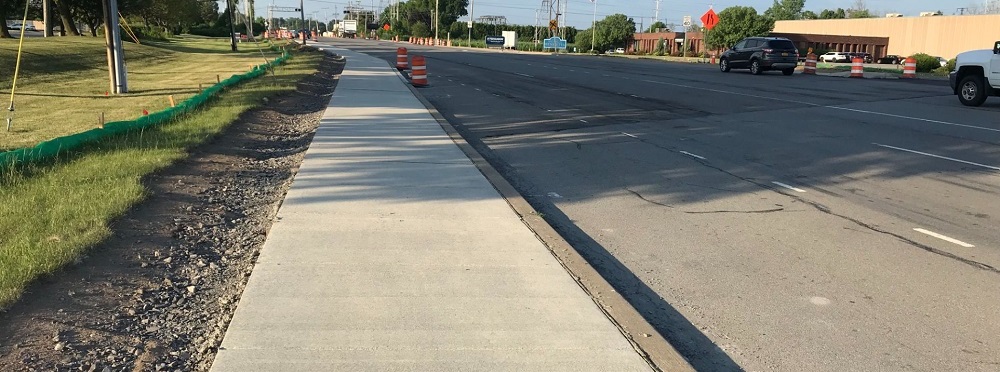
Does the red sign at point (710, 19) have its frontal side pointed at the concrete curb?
yes

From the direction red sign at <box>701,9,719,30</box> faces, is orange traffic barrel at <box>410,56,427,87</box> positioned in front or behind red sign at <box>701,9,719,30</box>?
in front

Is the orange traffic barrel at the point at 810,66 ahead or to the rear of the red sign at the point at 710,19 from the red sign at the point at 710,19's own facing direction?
ahead

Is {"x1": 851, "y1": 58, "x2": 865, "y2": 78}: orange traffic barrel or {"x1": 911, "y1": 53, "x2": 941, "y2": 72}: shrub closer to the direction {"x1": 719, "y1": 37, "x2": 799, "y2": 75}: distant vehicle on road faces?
the shrub

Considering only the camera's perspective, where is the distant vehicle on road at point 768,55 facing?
facing away from the viewer and to the left of the viewer

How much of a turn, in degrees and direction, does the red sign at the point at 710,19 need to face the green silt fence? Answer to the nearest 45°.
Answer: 0° — it already faces it

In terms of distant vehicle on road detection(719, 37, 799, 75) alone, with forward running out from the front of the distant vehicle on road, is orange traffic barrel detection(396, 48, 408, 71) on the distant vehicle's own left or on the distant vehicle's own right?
on the distant vehicle's own left
